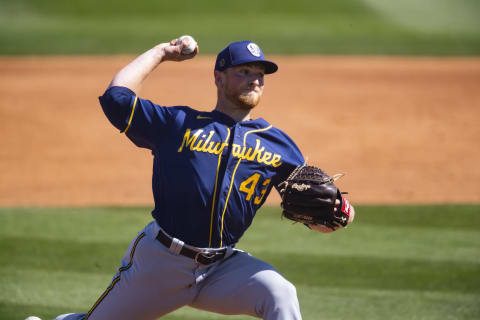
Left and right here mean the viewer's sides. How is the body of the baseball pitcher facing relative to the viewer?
facing the viewer and to the right of the viewer
